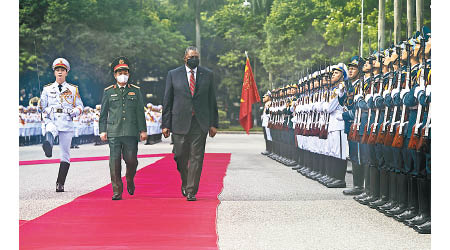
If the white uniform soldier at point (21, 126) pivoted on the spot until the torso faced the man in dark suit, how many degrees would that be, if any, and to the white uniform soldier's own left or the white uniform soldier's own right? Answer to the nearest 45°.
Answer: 0° — they already face them

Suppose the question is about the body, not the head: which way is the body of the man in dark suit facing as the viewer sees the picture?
toward the camera

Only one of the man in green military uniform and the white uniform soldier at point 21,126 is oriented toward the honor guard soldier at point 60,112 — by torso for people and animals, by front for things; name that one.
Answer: the white uniform soldier

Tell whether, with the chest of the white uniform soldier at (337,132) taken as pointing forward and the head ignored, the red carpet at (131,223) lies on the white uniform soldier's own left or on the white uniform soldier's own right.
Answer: on the white uniform soldier's own left

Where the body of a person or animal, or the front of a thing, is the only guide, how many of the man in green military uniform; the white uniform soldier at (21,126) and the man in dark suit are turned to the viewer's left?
0

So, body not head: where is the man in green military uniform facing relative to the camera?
toward the camera

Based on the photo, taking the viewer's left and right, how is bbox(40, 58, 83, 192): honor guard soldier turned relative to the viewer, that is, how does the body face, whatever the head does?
facing the viewer

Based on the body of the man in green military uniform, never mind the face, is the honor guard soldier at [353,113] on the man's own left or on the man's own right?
on the man's own left

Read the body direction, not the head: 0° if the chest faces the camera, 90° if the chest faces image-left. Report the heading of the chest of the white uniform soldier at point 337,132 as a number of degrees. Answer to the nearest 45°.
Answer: approximately 90°
